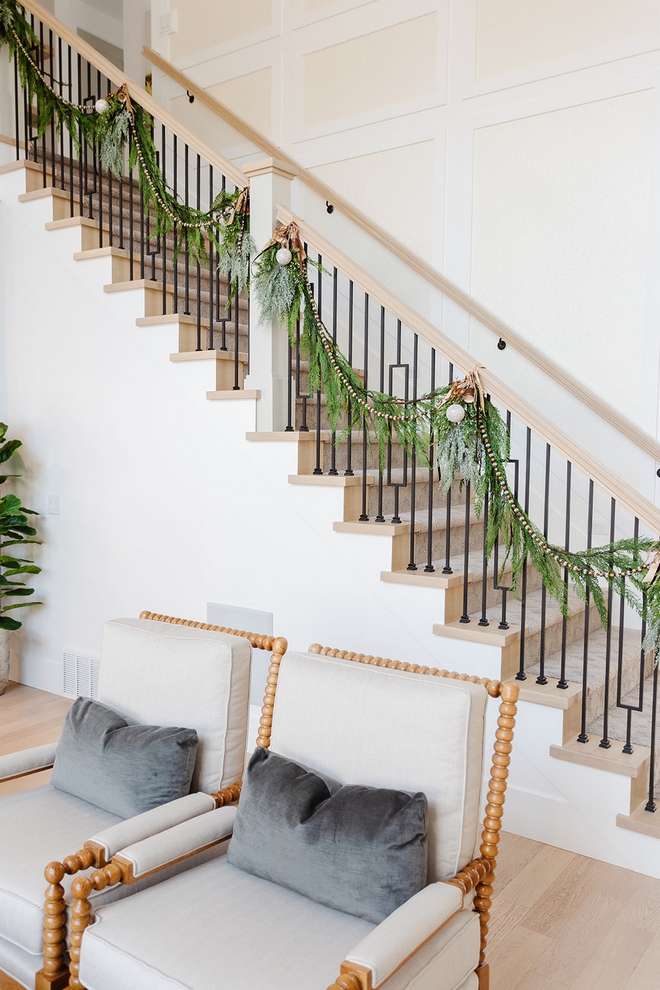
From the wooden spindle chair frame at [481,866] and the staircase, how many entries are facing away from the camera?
0

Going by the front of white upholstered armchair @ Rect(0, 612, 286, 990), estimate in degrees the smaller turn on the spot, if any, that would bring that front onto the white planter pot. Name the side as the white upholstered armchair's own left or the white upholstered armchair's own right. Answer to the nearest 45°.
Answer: approximately 135° to the white upholstered armchair's own right

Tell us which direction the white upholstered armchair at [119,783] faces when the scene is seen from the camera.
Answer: facing the viewer and to the left of the viewer

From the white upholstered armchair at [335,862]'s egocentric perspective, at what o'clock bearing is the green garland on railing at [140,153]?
The green garland on railing is roughly at 4 o'clock from the white upholstered armchair.

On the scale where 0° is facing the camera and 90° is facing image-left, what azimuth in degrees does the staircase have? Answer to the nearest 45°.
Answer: approximately 315°

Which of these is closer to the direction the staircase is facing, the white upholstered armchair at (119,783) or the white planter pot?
the white upholstered armchair

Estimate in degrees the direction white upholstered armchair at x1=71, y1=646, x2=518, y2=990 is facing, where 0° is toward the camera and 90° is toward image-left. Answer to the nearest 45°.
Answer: approximately 45°

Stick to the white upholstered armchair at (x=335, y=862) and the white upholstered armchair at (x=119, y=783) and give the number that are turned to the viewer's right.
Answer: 0

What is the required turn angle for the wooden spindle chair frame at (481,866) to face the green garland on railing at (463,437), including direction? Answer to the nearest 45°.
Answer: approximately 135° to its right

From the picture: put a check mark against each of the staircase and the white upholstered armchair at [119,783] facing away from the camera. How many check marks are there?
0

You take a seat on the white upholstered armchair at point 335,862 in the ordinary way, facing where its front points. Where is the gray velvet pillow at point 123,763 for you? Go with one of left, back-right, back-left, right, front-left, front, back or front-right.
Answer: right

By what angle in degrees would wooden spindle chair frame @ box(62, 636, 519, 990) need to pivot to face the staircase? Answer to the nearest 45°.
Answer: approximately 135° to its right

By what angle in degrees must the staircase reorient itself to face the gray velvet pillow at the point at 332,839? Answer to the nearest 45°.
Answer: approximately 45° to its right

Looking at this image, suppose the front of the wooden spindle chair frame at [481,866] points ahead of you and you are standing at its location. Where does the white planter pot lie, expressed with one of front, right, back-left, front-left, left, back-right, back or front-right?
right

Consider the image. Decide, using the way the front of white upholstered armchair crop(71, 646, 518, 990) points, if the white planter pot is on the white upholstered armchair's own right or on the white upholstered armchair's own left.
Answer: on the white upholstered armchair's own right

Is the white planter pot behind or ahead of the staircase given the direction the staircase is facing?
behind

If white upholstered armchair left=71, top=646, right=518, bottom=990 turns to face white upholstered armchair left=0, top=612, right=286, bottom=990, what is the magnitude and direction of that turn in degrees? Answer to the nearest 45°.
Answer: approximately 90° to its right
